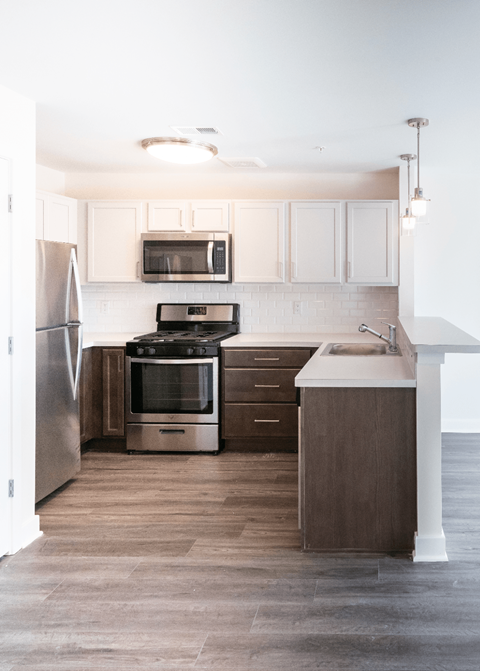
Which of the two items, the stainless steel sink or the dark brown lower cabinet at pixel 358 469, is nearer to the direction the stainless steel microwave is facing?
the dark brown lower cabinet

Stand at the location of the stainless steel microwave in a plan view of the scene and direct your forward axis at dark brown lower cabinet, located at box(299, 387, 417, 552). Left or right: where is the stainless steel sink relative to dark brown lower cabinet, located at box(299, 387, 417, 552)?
left

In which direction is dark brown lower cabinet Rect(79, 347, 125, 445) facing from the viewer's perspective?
toward the camera

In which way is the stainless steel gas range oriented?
toward the camera

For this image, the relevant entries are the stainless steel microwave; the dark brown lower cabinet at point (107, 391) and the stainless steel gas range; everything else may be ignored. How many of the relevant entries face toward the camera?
3

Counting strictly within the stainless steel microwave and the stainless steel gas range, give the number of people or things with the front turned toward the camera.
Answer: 2

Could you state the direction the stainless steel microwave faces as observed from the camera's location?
facing the viewer

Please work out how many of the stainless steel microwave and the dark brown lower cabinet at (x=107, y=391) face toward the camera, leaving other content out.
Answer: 2
